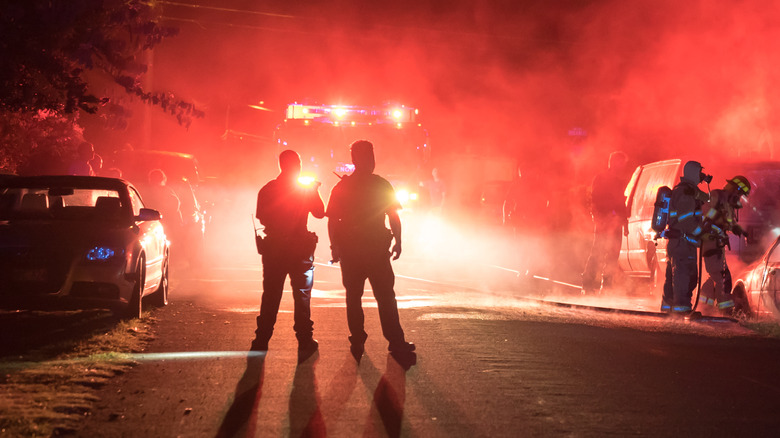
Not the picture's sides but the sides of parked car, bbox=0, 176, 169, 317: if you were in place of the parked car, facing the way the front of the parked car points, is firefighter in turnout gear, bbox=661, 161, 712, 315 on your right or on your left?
on your left

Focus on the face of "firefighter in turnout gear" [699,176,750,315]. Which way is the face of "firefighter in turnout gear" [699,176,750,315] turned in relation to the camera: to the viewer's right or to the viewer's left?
to the viewer's right

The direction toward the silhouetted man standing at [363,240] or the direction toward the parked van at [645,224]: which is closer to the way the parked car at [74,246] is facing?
the silhouetted man standing

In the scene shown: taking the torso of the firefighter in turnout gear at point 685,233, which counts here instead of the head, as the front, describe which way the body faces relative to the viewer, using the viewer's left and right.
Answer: facing to the right of the viewer

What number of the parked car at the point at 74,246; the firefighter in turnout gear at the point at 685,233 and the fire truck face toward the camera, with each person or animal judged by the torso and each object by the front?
2

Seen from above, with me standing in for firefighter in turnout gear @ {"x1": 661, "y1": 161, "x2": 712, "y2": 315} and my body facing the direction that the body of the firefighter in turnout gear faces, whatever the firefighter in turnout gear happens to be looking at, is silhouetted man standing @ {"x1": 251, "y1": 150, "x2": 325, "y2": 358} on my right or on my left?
on my right

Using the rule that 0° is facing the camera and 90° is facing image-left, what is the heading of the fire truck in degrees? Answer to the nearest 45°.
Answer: approximately 0°

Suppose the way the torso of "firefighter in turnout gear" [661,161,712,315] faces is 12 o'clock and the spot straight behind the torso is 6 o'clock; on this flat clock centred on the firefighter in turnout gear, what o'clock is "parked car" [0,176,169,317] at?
The parked car is roughly at 5 o'clock from the firefighter in turnout gear.

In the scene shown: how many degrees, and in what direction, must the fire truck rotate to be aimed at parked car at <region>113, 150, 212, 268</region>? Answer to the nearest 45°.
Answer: approximately 45° to its right

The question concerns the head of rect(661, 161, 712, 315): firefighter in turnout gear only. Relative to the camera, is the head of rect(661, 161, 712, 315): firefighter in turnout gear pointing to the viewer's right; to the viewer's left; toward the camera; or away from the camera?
to the viewer's right

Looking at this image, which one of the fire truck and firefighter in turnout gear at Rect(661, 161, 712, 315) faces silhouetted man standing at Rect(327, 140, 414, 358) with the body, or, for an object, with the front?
the fire truck

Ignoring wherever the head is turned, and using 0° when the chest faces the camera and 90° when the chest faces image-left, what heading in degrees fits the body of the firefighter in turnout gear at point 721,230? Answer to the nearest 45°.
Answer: approximately 270°

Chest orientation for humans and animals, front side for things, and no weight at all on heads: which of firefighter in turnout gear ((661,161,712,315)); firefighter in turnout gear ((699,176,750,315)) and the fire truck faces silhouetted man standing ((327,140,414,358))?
the fire truck
